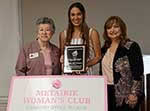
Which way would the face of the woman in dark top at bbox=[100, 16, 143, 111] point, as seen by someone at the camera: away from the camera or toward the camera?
toward the camera

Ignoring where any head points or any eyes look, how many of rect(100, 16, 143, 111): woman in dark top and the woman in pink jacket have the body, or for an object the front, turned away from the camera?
0

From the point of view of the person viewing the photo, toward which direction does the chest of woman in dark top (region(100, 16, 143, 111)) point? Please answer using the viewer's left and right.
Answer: facing the viewer and to the left of the viewer

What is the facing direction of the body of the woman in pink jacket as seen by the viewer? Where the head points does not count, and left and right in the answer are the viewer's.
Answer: facing the viewer

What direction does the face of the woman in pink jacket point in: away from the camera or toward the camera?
toward the camera
